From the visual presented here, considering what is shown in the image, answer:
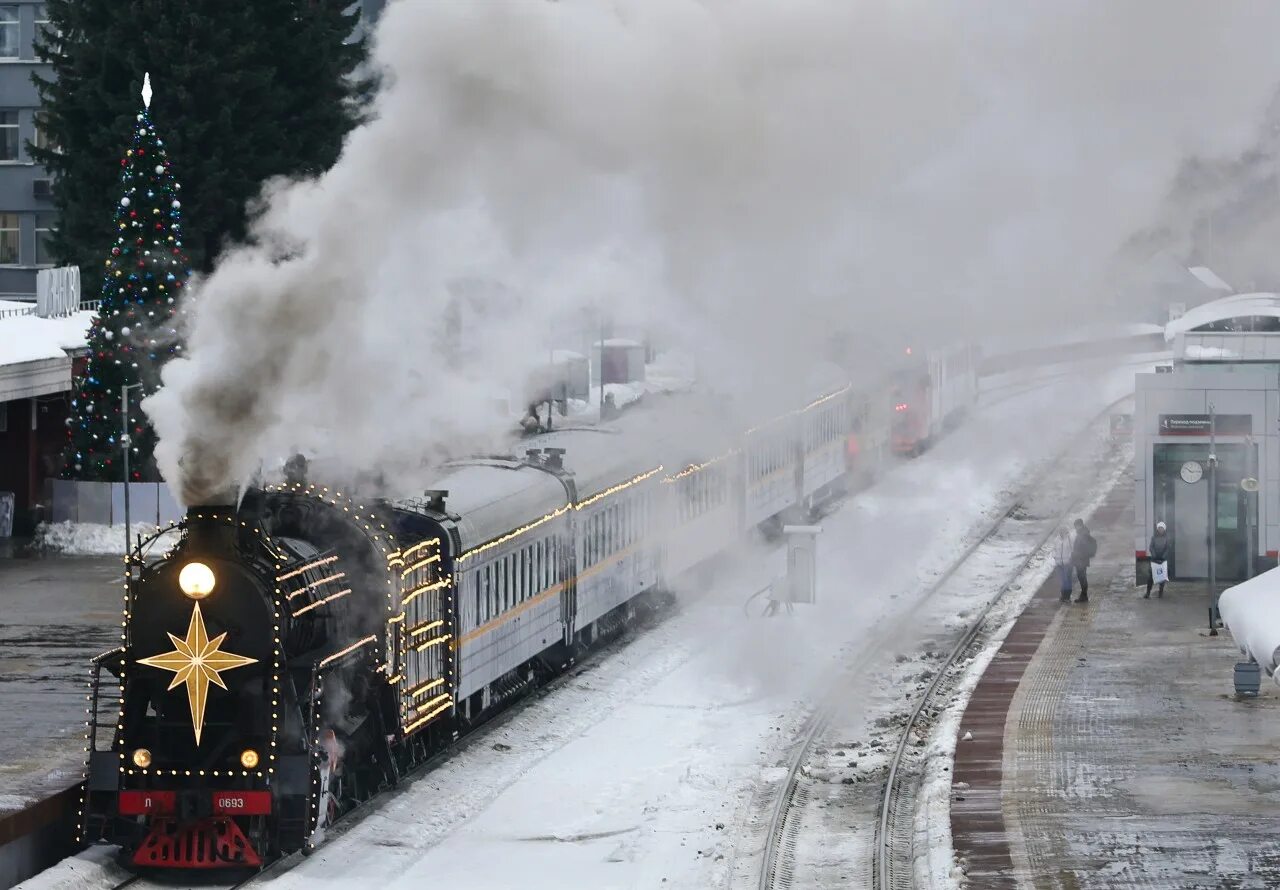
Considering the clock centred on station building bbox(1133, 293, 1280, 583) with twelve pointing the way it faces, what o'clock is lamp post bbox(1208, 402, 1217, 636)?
The lamp post is roughly at 12 o'clock from the station building.

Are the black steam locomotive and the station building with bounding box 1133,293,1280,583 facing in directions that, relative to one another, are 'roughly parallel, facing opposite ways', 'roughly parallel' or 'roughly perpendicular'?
roughly parallel

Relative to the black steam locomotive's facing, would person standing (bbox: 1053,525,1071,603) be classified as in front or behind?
behind

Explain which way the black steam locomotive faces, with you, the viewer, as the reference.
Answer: facing the viewer and to the left of the viewer

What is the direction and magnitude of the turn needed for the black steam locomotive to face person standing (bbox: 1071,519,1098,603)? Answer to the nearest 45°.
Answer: approximately 180°

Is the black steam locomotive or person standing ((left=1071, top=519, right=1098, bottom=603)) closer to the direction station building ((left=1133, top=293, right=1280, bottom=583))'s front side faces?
the black steam locomotive

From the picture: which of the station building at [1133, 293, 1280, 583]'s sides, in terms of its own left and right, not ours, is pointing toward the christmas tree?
right

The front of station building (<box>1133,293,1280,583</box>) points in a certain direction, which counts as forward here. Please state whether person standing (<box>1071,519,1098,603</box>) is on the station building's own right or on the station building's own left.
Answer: on the station building's own right

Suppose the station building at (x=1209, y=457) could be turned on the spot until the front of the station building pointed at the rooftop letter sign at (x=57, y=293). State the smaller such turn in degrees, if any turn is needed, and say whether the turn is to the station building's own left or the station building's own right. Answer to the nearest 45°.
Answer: approximately 90° to the station building's own right

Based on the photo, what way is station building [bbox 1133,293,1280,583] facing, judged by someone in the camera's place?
facing the viewer

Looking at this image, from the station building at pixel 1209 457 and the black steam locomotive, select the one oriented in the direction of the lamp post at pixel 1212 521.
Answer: the station building

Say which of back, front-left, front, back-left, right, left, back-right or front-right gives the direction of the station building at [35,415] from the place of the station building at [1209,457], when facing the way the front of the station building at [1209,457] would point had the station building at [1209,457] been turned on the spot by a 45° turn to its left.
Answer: back-right

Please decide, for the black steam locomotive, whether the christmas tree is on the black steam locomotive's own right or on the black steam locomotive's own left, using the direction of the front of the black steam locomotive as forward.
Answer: on the black steam locomotive's own right

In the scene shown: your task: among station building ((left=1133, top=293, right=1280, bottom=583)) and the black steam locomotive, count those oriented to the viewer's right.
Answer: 0

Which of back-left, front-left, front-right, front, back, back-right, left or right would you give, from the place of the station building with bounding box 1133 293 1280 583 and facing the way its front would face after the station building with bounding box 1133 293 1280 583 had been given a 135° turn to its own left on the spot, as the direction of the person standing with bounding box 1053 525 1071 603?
back-left

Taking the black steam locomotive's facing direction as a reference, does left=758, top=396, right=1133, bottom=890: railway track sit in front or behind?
behind
